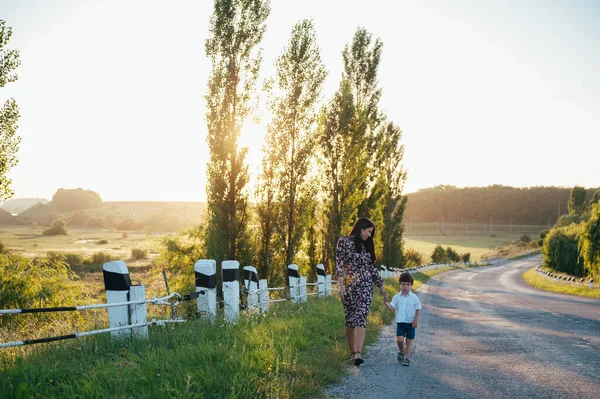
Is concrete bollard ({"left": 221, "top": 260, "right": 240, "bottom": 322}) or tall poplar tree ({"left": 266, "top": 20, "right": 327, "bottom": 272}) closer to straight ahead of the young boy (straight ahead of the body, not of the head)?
the concrete bollard

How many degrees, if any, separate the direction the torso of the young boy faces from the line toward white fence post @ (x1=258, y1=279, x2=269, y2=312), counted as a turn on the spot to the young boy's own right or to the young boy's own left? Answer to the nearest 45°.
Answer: approximately 135° to the young boy's own right

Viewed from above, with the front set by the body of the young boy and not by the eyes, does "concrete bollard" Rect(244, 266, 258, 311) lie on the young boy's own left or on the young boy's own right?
on the young boy's own right

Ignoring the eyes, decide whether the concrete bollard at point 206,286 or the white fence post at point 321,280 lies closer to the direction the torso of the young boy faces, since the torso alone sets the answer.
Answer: the concrete bollard

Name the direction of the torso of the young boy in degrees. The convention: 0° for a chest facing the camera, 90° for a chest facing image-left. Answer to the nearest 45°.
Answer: approximately 0°

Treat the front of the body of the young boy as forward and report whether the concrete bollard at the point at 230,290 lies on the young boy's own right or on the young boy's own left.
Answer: on the young boy's own right

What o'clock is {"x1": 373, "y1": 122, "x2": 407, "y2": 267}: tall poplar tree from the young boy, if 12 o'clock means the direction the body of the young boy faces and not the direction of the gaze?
The tall poplar tree is roughly at 6 o'clock from the young boy.

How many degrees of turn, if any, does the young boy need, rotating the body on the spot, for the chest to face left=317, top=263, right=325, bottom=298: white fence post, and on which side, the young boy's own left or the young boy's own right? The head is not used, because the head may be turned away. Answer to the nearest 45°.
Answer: approximately 180°

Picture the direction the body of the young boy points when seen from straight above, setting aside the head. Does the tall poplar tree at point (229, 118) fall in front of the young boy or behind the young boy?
behind

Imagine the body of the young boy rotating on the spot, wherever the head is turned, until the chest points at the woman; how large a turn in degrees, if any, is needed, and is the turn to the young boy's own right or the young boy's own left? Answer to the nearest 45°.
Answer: approximately 45° to the young boy's own right
